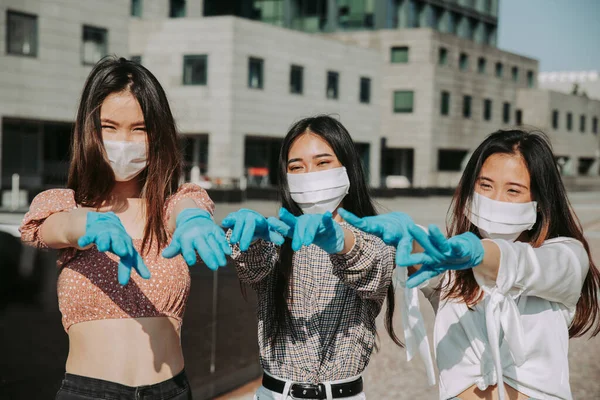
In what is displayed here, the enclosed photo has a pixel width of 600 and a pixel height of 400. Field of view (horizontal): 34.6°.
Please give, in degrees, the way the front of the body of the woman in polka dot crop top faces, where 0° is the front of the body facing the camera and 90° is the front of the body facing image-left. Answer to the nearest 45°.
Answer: approximately 0°

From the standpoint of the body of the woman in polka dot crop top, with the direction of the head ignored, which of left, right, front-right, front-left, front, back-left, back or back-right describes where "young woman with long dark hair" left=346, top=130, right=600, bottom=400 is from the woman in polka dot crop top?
left

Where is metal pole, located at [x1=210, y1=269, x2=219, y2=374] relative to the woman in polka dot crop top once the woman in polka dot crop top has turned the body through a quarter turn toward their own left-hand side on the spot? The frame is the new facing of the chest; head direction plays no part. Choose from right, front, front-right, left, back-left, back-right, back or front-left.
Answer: left

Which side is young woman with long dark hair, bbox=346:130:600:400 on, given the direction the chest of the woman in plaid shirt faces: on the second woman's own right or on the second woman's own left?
on the second woman's own left

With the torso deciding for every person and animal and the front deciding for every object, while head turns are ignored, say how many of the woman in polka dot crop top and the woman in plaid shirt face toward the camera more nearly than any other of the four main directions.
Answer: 2

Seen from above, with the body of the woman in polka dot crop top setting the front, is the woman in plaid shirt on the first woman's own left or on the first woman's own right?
on the first woman's own left

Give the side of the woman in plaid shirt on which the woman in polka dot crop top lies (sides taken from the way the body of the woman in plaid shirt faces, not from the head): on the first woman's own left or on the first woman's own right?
on the first woman's own right
